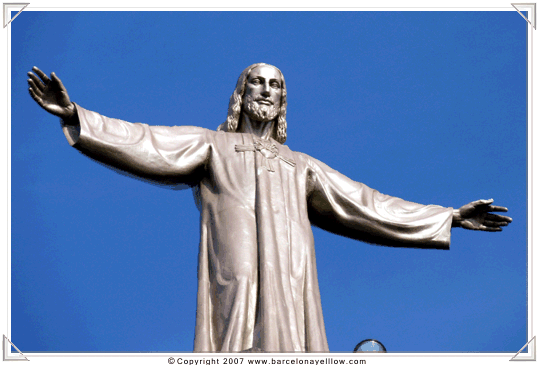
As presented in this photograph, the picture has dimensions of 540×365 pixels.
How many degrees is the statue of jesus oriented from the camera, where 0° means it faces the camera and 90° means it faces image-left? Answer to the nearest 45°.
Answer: approximately 0°
